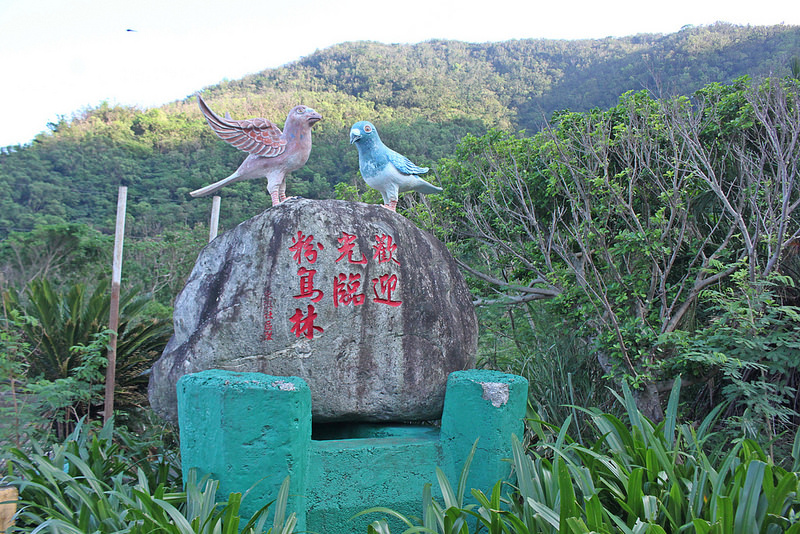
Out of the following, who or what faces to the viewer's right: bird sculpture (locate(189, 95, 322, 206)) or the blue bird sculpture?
the bird sculpture

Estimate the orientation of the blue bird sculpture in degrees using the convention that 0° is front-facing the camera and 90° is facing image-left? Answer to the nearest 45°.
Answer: approximately 45°

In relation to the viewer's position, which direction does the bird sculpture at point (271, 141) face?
facing to the right of the viewer

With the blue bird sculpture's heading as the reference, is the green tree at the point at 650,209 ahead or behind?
behind

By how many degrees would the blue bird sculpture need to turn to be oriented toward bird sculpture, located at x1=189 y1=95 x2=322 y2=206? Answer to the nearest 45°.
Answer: approximately 45° to its right

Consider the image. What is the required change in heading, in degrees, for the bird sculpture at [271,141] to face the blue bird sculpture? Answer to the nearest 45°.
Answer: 0° — it already faces it

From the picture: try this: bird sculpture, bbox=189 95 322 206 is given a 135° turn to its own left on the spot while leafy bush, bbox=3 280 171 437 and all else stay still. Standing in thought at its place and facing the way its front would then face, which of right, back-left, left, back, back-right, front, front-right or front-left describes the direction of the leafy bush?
front

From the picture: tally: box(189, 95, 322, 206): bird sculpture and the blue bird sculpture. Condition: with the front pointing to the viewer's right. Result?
1
